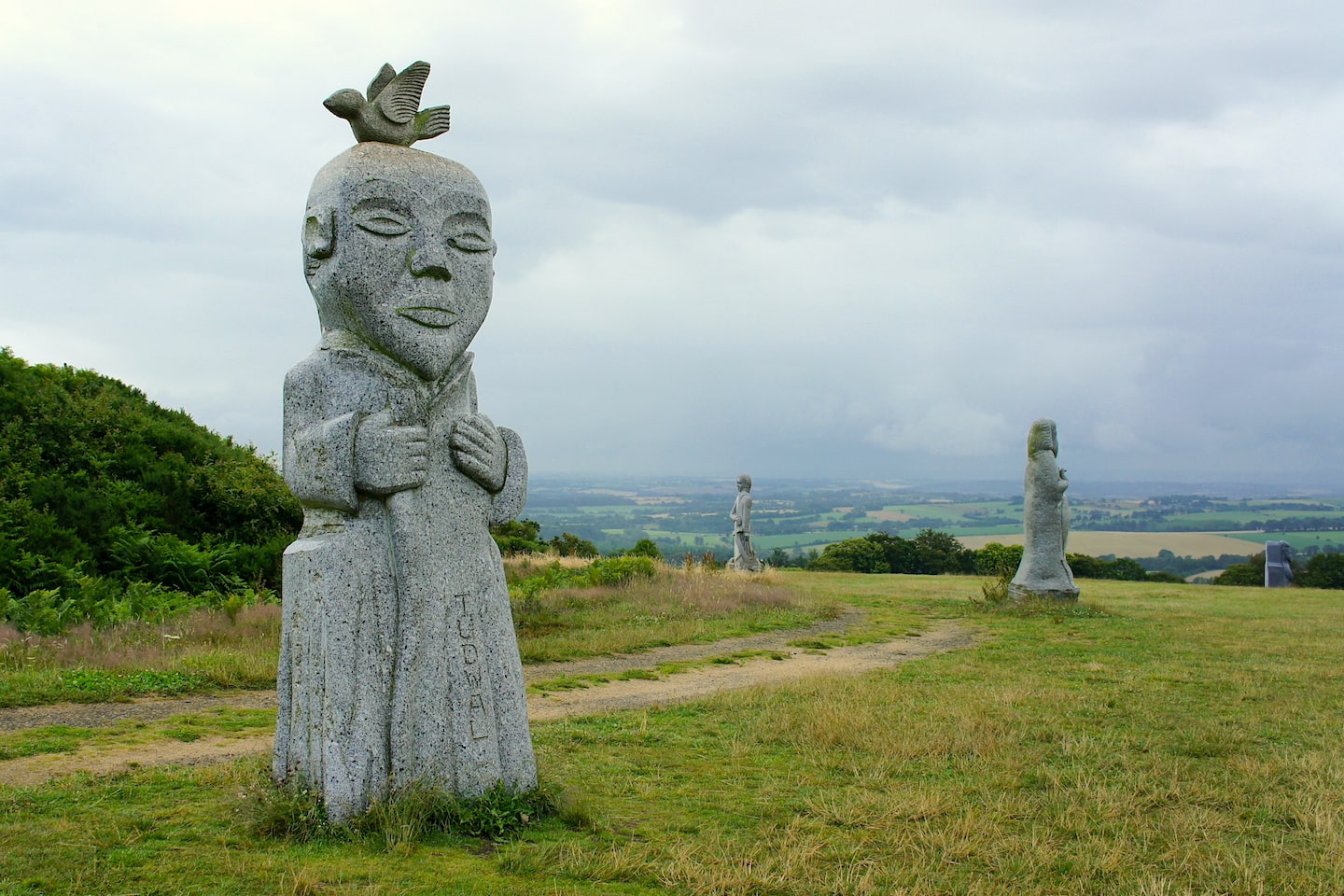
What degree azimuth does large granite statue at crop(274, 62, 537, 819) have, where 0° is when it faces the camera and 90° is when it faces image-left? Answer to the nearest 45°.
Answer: approximately 315°

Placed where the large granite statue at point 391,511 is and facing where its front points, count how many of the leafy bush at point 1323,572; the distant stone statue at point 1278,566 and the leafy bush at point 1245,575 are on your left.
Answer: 3

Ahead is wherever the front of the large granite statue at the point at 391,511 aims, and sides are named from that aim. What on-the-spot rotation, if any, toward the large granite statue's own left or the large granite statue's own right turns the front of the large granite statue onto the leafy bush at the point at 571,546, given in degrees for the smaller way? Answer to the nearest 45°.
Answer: approximately 135° to the large granite statue's own left
